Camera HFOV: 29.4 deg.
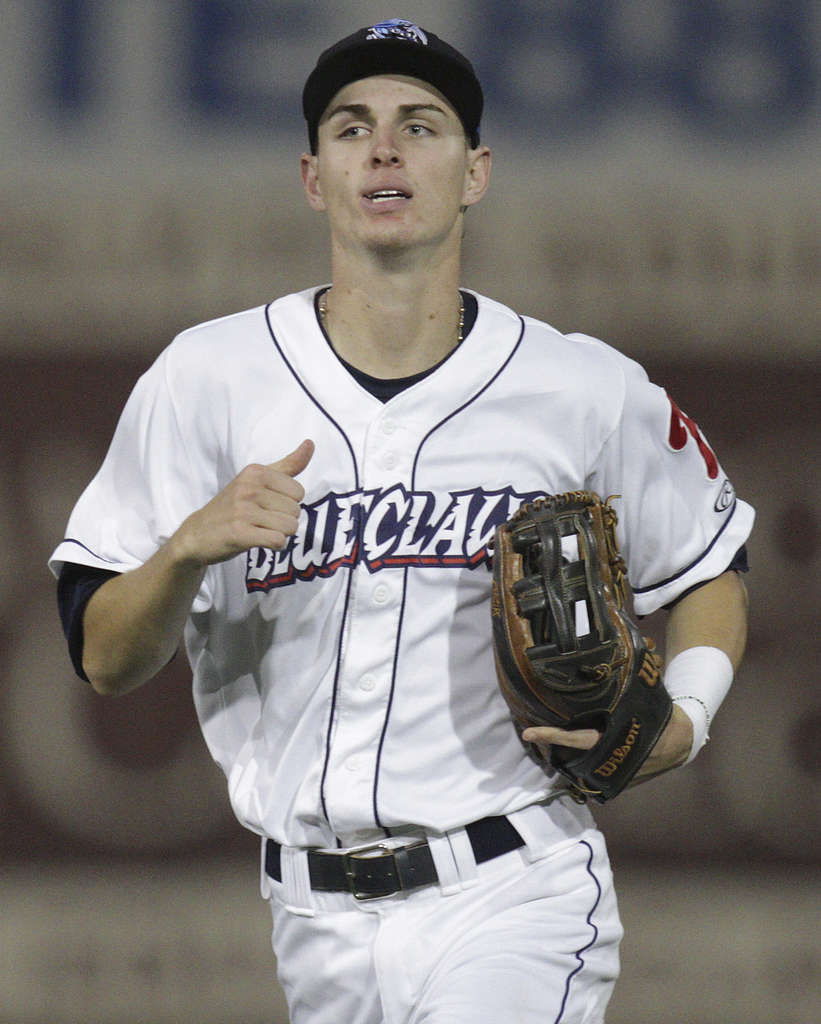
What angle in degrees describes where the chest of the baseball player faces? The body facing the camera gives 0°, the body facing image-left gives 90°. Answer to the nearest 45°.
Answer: approximately 0°
